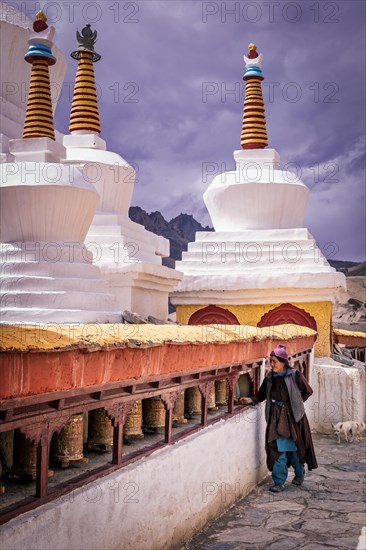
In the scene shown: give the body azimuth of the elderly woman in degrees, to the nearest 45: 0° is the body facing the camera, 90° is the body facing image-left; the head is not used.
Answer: approximately 45°

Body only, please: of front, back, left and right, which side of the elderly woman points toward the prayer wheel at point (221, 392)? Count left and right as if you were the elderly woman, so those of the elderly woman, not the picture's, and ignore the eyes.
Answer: right

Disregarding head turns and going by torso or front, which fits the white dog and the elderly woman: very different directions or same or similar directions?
same or similar directions

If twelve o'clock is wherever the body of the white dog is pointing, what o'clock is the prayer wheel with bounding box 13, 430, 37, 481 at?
The prayer wheel is roughly at 11 o'clock from the white dog.

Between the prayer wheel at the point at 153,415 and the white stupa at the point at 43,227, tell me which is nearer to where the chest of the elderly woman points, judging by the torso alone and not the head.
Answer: the prayer wheel

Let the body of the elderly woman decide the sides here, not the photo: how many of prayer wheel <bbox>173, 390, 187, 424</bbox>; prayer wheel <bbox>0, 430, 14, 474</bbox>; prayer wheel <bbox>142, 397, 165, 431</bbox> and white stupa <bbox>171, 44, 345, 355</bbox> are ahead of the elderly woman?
3

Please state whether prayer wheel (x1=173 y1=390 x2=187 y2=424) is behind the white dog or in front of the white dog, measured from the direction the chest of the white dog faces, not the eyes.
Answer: in front

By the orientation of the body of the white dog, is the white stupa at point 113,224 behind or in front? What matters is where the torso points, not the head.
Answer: in front

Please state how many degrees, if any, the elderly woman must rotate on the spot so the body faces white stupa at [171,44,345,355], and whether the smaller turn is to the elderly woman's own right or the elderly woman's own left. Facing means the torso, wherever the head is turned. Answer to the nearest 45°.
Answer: approximately 135° to the elderly woman's own right

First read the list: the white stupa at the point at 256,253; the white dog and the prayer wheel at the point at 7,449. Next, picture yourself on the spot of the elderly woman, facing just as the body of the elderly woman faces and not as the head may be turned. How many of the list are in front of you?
1

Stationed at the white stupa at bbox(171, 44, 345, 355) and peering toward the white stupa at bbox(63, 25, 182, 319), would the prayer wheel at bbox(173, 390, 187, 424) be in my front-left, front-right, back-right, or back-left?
front-left
